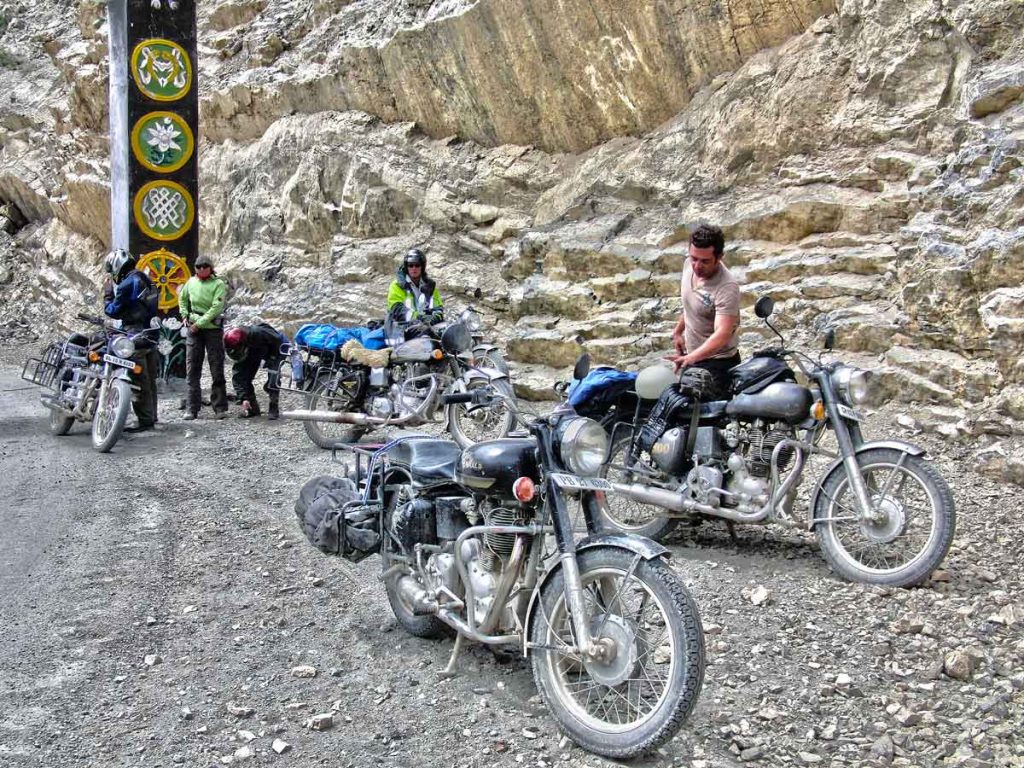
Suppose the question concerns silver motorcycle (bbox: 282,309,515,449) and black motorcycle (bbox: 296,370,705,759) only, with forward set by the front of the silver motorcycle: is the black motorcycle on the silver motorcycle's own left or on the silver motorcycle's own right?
on the silver motorcycle's own right

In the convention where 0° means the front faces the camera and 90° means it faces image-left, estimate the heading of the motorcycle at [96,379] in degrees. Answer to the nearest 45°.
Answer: approximately 315°

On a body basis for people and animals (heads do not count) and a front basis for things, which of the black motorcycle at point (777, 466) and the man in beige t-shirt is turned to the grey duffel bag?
the man in beige t-shirt

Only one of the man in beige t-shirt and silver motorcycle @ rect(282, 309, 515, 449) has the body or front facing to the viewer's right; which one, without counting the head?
the silver motorcycle

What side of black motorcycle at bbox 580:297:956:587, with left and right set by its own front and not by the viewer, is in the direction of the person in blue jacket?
back

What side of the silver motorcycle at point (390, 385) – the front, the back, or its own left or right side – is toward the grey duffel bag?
right

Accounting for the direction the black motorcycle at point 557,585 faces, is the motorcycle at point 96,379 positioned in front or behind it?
behind

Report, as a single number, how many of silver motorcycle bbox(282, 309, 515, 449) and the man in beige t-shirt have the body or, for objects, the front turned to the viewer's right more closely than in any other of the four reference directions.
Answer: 1

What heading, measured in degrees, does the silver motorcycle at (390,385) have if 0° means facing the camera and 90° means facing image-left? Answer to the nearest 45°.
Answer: approximately 270°
